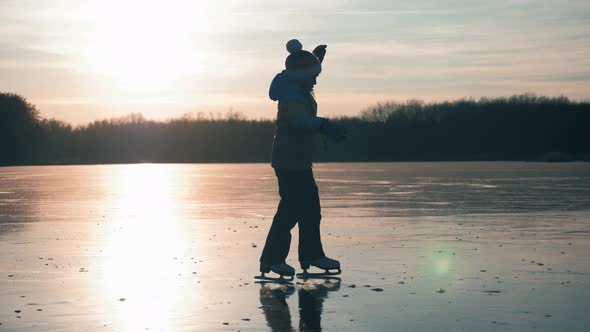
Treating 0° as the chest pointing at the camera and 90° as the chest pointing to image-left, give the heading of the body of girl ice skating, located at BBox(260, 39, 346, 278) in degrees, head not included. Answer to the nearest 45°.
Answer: approximately 270°
